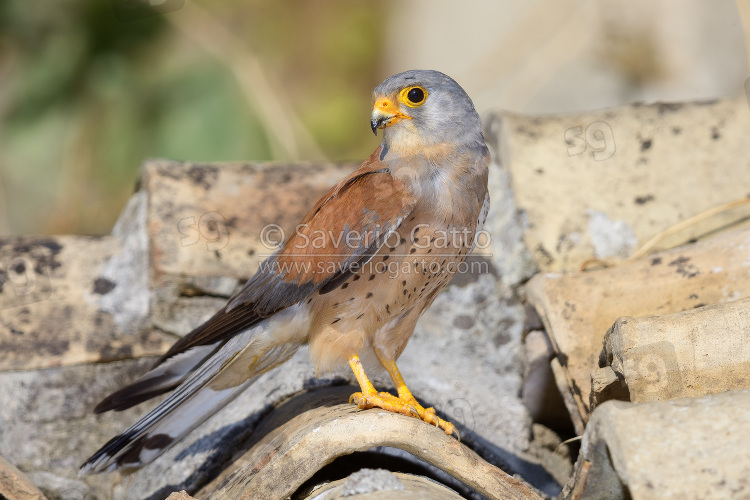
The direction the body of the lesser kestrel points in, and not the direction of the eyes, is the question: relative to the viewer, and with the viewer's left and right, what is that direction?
facing the viewer and to the right of the viewer
